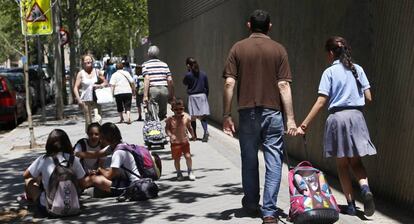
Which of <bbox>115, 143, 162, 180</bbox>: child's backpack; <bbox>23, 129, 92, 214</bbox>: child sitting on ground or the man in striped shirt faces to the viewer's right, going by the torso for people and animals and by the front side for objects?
the child's backpack

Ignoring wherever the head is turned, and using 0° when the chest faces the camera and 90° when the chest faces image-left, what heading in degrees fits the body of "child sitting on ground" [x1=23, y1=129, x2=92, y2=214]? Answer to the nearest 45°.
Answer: approximately 180°

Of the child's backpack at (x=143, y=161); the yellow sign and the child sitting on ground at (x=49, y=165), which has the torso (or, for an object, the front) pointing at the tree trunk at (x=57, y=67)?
the child sitting on ground

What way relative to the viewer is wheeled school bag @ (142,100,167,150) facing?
toward the camera

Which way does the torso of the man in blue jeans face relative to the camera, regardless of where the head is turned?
away from the camera

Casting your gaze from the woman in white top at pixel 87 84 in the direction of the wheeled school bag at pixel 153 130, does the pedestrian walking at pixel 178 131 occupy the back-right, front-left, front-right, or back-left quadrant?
front-right

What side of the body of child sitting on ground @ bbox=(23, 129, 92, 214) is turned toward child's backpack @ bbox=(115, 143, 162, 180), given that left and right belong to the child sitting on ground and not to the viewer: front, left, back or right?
right

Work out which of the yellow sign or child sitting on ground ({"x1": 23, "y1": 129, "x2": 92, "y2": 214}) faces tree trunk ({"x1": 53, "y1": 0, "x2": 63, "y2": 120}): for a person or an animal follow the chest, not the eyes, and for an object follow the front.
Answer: the child sitting on ground

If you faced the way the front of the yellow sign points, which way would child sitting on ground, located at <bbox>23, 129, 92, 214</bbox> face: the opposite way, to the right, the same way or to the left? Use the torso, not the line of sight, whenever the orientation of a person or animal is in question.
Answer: the opposite way

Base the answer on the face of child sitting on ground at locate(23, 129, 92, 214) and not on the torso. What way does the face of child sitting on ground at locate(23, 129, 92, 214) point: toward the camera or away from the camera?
away from the camera

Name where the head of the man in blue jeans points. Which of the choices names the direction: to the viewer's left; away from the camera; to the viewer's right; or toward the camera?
away from the camera

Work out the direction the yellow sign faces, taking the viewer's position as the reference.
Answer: facing the viewer

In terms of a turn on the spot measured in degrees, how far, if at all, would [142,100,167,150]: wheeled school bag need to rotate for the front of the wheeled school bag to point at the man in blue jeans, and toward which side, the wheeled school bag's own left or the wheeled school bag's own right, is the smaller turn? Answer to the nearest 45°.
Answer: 0° — it already faces them
